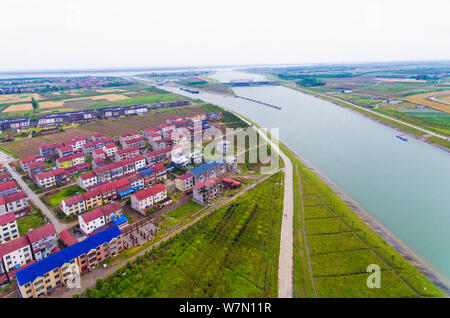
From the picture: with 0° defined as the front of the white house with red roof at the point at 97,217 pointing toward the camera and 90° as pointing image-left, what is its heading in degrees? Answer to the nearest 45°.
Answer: approximately 315°

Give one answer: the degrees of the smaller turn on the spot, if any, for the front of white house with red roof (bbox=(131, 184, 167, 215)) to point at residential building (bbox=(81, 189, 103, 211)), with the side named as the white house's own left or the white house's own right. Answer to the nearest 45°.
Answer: approximately 135° to the white house's own right

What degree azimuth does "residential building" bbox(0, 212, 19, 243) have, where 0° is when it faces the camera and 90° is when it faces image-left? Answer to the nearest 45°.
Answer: approximately 315°

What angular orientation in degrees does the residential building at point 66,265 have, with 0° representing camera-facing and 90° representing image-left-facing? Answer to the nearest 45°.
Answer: approximately 315°

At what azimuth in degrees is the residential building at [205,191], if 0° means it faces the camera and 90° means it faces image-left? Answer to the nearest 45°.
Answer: approximately 315°

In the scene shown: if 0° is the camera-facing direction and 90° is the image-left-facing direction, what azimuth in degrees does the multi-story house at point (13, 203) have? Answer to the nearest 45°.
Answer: approximately 315°

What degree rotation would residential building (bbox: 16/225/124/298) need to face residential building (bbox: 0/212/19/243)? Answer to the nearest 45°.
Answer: approximately 180°
